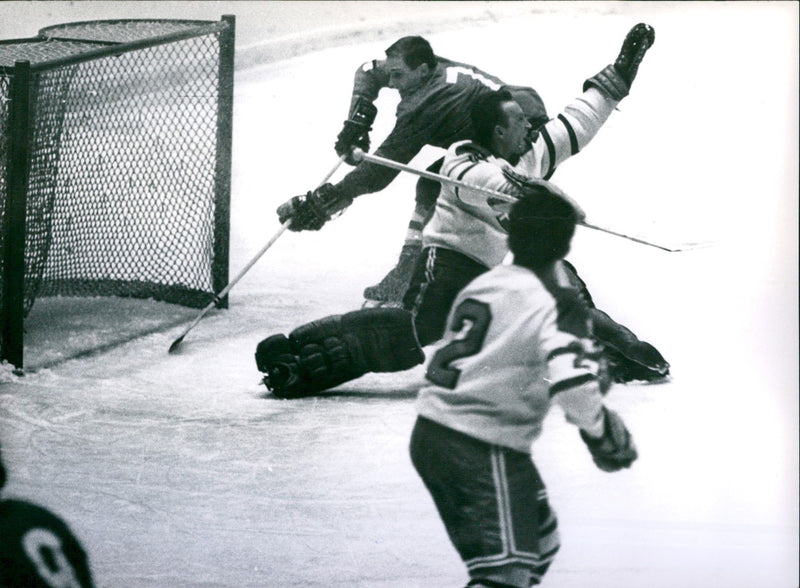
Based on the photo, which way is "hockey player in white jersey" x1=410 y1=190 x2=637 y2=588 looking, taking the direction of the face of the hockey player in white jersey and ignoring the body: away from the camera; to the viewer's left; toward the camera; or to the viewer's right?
away from the camera

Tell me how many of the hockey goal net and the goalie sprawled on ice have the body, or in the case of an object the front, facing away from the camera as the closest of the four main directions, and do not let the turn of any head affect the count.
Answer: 0

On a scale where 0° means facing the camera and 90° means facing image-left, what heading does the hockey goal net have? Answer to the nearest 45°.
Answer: approximately 315°

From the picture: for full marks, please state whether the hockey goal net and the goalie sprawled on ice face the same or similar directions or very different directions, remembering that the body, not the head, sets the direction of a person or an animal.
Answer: same or similar directions

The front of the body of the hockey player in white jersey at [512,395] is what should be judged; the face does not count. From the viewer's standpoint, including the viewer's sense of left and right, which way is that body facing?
facing away from the viewer and to the right of the viewer

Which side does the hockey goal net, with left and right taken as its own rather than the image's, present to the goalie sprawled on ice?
front

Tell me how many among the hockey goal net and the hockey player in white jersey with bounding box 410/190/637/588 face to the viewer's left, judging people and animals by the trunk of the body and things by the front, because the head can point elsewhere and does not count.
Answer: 0

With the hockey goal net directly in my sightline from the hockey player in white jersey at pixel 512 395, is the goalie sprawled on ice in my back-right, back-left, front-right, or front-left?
front-right

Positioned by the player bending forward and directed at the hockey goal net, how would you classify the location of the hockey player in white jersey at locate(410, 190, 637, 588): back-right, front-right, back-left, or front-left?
back-left

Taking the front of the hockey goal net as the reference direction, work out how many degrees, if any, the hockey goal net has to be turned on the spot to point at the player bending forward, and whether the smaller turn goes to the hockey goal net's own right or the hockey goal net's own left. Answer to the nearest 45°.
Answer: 0° — it already faces them
